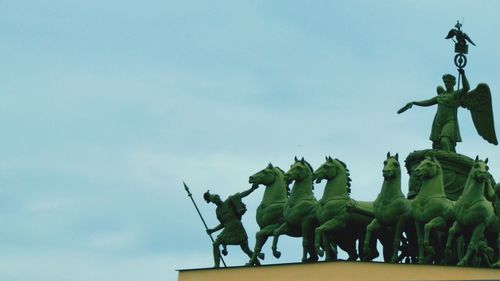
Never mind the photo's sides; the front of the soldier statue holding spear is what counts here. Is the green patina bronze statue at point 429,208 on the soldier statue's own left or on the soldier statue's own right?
on the soldier statue's own left

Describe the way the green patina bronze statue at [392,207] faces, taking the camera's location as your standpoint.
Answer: facing the viewer

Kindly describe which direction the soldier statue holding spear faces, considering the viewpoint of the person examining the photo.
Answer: facing the viewer and to the left of the viewer

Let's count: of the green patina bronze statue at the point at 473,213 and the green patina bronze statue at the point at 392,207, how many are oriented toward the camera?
2

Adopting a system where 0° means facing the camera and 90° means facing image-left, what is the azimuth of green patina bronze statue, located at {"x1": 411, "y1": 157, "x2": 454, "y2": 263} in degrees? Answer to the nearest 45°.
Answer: approximately 45°

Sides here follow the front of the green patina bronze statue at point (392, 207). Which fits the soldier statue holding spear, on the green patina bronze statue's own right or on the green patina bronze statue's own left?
on the green patina bronze statue's own right
